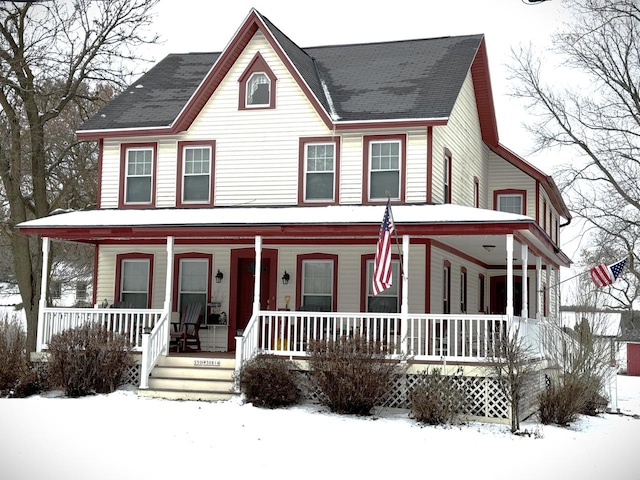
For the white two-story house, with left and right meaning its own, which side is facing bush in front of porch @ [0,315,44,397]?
right

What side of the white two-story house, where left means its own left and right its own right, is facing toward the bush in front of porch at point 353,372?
front

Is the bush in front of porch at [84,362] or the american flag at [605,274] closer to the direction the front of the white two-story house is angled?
the bush in front of porch

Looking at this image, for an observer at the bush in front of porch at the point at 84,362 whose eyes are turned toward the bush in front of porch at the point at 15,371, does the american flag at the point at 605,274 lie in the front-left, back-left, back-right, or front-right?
back-right

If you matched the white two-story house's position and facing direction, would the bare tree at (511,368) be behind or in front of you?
in front

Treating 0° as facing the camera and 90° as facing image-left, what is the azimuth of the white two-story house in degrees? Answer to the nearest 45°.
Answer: approximately 0°

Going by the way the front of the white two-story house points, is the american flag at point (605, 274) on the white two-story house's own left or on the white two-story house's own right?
on the white two-story house's own left

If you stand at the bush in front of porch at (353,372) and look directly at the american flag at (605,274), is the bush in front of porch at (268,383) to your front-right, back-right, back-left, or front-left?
back-left

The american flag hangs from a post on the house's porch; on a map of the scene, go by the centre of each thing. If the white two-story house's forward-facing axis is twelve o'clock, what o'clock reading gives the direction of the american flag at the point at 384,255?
The american flag is roughly at 11 o'clock from the white two-story house.
